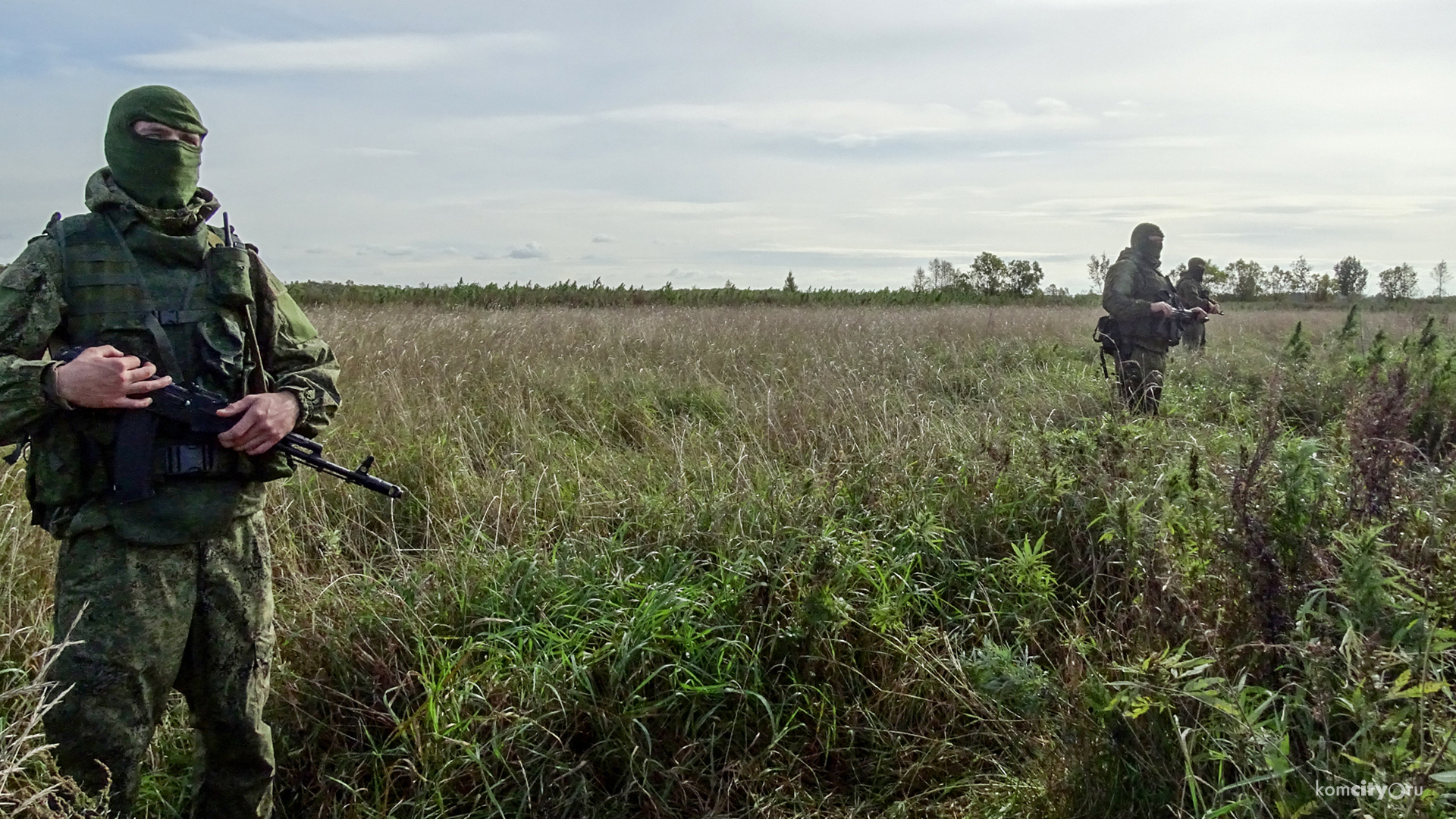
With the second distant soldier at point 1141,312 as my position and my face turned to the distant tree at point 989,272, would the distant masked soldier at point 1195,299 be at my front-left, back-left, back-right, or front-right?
front-right

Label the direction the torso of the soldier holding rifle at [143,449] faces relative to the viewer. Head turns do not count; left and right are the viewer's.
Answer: facing the viewer and to the right of the viewer

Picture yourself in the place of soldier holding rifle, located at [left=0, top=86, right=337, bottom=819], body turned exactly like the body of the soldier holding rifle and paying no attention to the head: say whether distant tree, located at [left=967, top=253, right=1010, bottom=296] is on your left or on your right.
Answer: on your left
